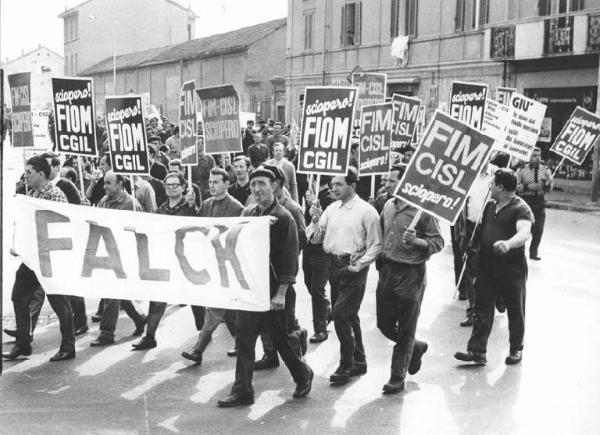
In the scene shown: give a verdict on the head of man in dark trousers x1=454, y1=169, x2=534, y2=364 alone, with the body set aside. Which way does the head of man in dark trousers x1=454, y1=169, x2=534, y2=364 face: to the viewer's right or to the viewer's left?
to the viewer's left

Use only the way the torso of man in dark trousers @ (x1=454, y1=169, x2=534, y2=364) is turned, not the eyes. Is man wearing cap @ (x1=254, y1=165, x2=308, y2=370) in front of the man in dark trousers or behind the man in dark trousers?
in front

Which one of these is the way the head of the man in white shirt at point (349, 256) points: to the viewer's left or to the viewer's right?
to the viewer's left

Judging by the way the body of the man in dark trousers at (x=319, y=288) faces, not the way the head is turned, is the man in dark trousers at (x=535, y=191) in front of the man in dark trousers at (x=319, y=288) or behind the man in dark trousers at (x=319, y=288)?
behind

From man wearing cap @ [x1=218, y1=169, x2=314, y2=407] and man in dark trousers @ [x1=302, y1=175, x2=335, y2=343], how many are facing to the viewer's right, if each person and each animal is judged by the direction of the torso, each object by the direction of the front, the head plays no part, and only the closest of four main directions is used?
0

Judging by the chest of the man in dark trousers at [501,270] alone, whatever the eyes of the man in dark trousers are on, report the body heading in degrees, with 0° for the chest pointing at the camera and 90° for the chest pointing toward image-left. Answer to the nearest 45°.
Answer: approximately 45°

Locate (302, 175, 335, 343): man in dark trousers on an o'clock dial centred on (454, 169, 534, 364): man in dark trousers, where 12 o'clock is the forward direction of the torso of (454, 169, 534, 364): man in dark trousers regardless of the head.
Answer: (302, 175, 335, 343): man in dark trousers is roughly at 2 o'clock from (454, 169, 534, 364): man in dark trousers.

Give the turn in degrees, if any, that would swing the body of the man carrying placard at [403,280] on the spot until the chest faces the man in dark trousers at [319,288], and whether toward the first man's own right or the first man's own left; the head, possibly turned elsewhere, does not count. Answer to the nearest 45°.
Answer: approximately 90° to the first man's own right

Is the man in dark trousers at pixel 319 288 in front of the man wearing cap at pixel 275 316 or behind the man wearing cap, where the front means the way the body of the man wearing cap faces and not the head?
behind

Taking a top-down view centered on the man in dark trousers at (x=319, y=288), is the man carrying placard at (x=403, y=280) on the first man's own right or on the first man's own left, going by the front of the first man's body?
on the first man's own left

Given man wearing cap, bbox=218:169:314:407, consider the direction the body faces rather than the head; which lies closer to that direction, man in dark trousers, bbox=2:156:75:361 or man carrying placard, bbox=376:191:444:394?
the man in dark trousers

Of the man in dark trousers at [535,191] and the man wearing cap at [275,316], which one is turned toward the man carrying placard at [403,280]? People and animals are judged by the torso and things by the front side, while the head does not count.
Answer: the man in dark trousers

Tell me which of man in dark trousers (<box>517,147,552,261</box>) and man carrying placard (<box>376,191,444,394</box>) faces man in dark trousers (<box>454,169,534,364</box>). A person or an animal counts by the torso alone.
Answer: man in dark trousers (<box>517,147,552,261</box>)

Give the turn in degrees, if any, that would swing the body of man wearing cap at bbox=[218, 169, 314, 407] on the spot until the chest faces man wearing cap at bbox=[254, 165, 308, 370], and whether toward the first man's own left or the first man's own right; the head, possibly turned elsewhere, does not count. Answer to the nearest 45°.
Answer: approximately 135° to the first man's own right
